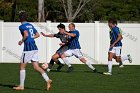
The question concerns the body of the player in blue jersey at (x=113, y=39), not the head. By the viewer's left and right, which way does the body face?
facing to the left of the viewer
